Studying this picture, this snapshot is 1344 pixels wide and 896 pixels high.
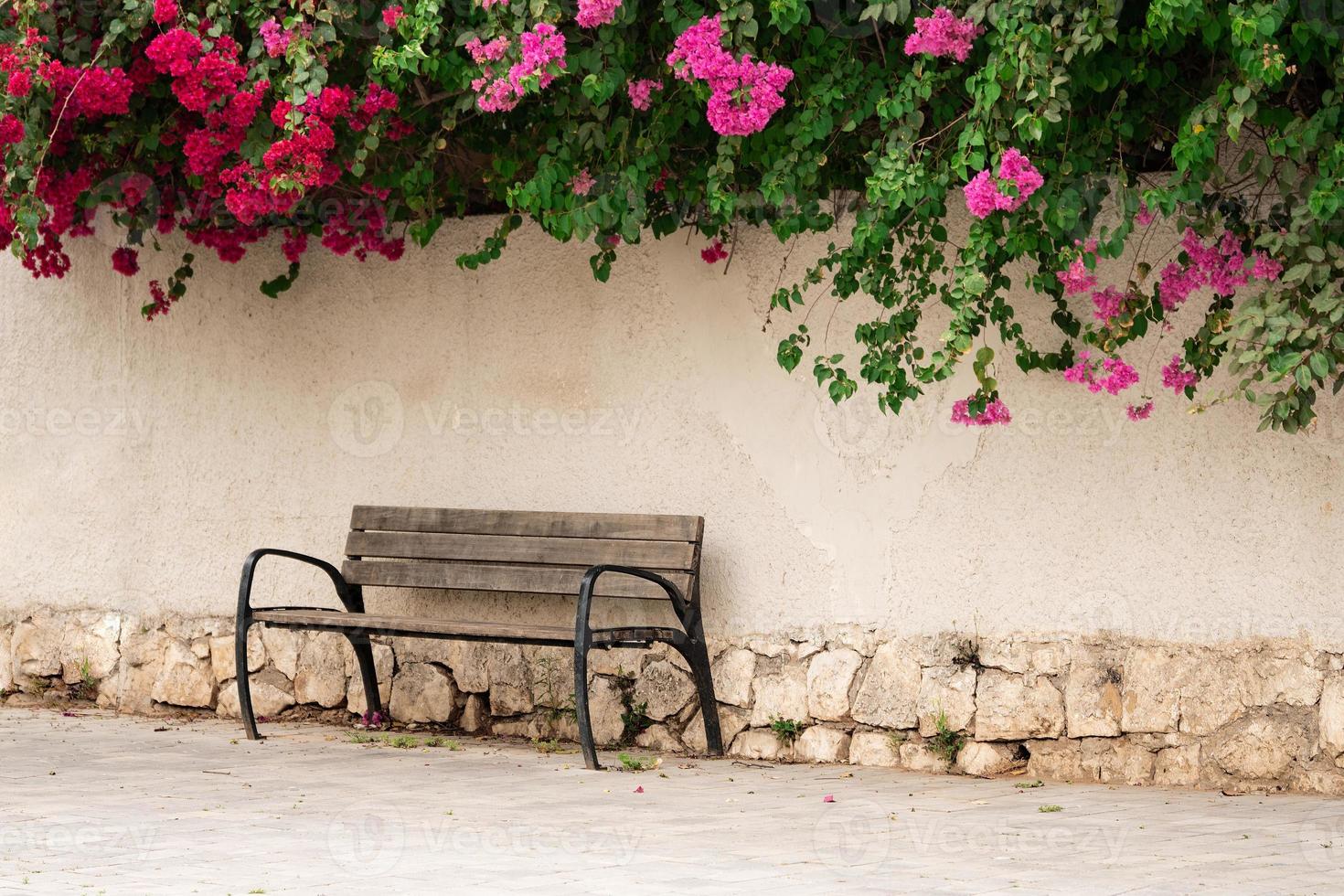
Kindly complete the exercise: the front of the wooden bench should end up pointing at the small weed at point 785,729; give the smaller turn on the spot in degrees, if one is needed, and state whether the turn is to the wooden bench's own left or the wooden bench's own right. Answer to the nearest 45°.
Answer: approximately 135° to the wooden bench's own left

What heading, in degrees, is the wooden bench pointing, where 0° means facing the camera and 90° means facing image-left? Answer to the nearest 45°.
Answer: approximately 45°

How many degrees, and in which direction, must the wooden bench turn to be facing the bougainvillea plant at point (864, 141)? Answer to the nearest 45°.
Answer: approximately 90° to its left

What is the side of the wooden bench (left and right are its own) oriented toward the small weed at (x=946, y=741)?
left

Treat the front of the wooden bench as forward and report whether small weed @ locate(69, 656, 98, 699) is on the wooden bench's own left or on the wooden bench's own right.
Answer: on the wooden bench's own right

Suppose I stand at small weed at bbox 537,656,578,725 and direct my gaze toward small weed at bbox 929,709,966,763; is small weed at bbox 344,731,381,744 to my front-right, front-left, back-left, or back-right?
back-right
